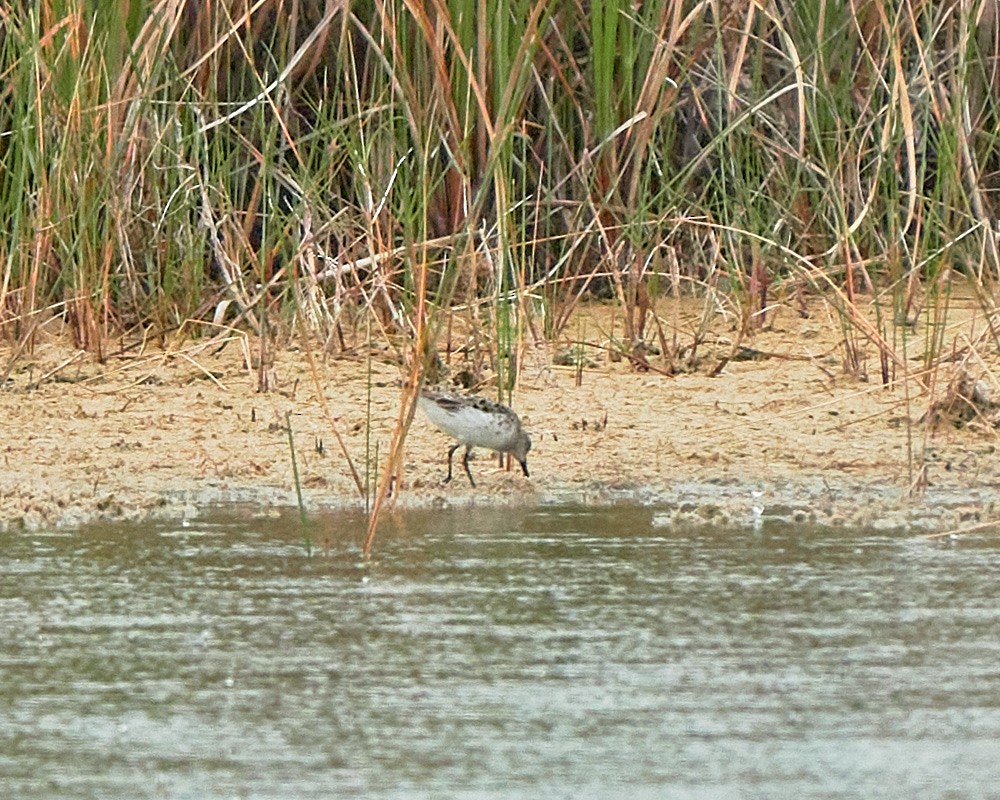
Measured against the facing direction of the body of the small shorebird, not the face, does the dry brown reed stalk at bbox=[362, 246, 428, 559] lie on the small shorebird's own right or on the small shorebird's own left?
on the small shorebird's own right

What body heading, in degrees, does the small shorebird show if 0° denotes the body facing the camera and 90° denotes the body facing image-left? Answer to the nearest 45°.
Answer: approximately 270°
